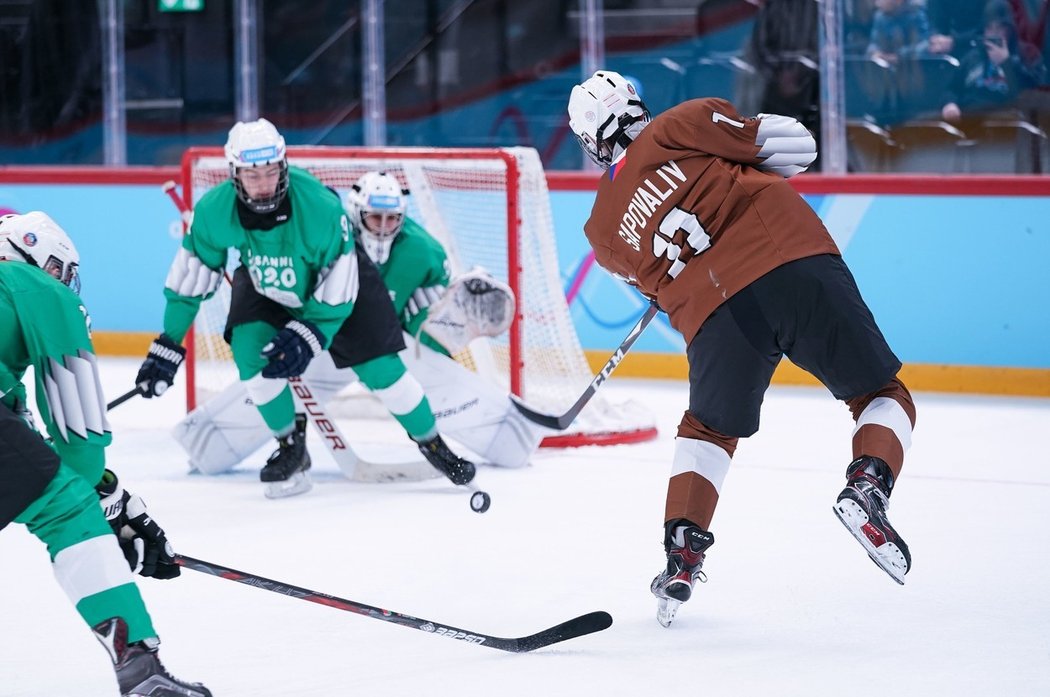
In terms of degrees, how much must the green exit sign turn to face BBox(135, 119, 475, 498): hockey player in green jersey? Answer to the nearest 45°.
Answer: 0° — it already faces them

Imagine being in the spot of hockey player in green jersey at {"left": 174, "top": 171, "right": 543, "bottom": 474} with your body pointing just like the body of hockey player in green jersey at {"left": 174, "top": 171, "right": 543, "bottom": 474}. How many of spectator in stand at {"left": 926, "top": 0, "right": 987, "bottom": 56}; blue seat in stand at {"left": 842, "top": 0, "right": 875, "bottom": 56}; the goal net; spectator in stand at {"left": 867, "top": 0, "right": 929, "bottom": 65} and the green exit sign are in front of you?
0

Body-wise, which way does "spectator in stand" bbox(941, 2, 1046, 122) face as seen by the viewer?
toward the camera

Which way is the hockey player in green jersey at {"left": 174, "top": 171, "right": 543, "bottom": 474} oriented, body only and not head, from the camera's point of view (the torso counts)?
toward the camera

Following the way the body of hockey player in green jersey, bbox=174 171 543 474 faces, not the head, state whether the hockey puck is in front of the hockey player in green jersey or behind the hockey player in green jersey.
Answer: in front

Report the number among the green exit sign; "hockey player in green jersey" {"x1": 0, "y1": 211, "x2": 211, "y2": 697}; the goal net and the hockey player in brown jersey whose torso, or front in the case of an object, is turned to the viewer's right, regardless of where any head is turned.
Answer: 1

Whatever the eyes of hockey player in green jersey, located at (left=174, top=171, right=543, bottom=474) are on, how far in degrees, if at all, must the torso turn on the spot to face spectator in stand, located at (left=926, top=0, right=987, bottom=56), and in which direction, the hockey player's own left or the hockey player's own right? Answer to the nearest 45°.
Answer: approximately 135° to the hockey player's own left

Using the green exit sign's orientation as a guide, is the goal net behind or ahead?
ahead

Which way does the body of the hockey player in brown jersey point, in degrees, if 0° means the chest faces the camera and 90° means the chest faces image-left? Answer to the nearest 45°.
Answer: approximately 135°

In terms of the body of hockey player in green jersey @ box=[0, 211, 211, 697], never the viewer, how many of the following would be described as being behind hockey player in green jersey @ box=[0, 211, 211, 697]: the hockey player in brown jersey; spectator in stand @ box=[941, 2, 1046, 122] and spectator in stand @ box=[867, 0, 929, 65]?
0

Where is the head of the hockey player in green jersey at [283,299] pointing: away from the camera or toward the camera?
toward the camera

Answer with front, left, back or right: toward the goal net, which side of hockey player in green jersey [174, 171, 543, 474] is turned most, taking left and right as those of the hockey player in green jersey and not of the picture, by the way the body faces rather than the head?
back

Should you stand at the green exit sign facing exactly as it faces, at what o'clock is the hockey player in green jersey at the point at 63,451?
The hockey player in green jersey is roughly at 12 o'clock from the green exit sign.

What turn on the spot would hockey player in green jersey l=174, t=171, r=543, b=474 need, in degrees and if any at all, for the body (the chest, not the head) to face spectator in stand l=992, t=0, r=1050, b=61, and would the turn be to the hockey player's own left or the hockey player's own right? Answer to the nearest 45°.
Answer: approximately 135° to the hockey player's own left

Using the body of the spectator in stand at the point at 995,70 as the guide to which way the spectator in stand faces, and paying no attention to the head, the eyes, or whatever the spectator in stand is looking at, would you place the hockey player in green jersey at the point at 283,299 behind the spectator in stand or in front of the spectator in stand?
in front

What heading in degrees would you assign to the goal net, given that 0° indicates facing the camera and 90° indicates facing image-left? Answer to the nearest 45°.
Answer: approximately 45°

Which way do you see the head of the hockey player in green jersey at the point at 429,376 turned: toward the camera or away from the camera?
toward the camera

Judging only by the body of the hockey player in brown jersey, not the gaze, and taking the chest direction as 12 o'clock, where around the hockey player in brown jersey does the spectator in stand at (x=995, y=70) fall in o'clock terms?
The spectator in stand is roughly at 2 o'clock from the hockey player in brown jersey.

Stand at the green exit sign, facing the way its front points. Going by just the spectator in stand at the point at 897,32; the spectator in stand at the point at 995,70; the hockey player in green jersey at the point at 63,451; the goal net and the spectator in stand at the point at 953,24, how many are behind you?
0
